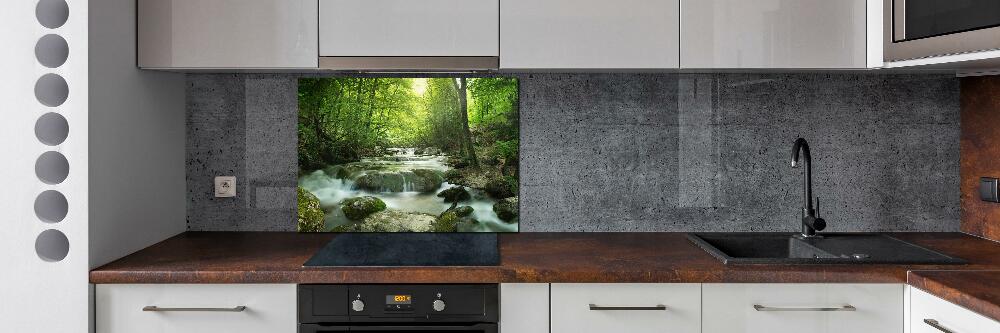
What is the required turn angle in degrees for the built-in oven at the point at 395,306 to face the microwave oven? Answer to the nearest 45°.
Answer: approximately 90° to its left

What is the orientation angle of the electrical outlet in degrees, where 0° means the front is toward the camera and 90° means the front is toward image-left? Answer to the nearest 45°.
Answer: approximately 0°

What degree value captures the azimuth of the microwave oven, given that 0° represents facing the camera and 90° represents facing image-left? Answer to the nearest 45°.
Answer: approximately 45°

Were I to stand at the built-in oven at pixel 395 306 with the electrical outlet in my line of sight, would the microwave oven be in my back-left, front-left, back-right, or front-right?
back-right

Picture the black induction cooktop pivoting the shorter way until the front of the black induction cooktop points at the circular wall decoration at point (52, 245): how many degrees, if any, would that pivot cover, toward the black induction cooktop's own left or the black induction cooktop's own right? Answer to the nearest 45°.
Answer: approximately 90° to the black induction cooktop's own right

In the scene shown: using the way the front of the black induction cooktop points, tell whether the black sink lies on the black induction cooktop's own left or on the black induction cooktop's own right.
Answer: on the black induction cooktop's own left
